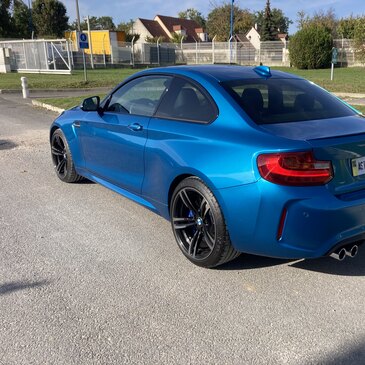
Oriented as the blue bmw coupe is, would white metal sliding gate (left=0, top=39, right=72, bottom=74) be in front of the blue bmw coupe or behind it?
in front

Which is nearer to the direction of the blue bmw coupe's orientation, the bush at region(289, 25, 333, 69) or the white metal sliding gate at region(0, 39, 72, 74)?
the white metal sliding gate

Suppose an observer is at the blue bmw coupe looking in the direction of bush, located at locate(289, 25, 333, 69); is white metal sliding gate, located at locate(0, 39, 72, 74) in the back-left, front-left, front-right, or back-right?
front-left

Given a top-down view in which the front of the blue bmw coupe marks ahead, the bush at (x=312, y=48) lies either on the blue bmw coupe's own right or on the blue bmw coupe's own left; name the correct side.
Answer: on the blue bmw coupe's own right

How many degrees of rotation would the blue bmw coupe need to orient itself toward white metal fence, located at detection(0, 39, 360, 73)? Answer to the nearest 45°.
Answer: approximately 45° to its right

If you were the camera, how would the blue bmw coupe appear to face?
facing away from the viewer and to the left of the viewer
